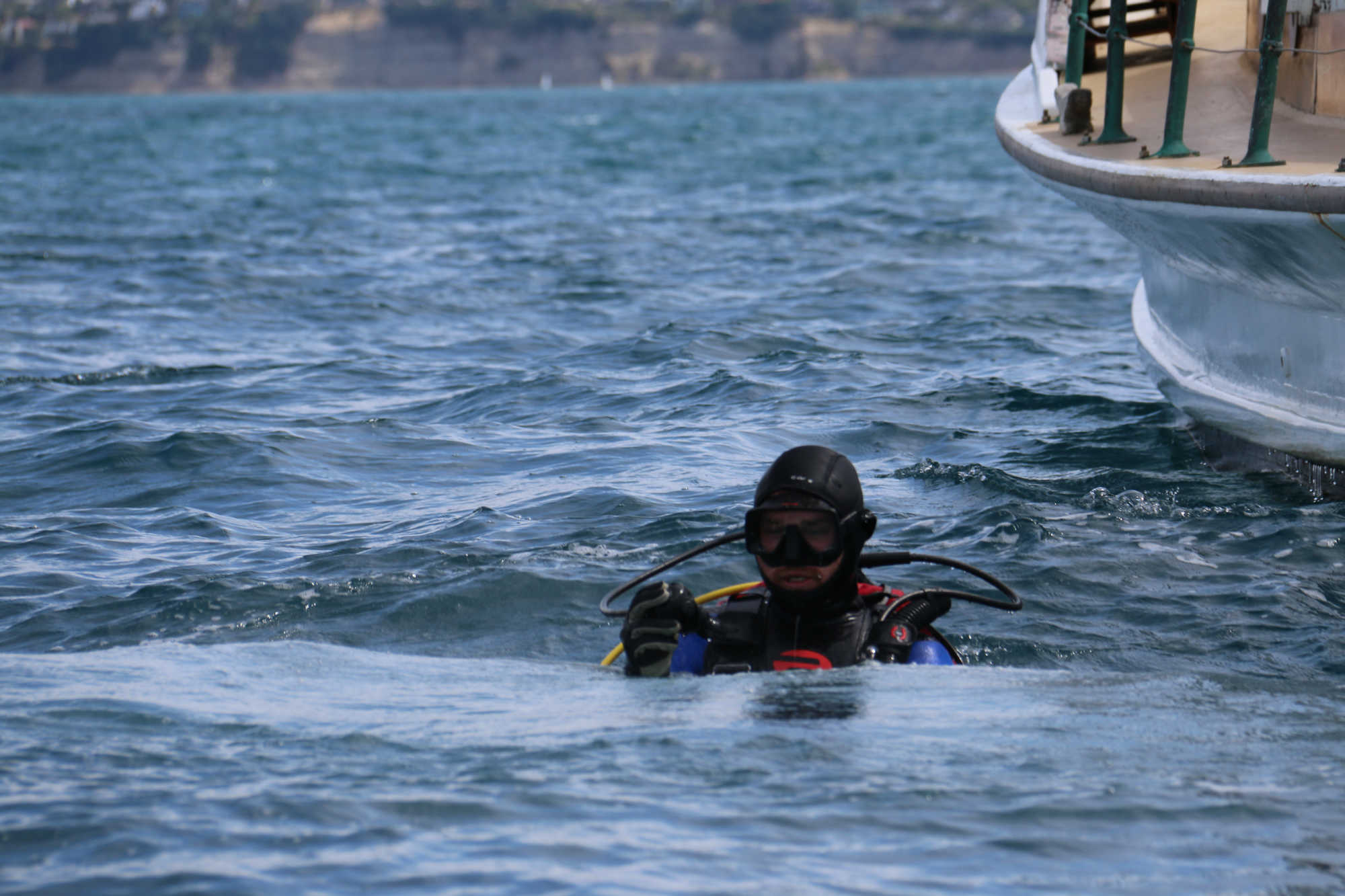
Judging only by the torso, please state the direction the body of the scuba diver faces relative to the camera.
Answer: toward the camera
